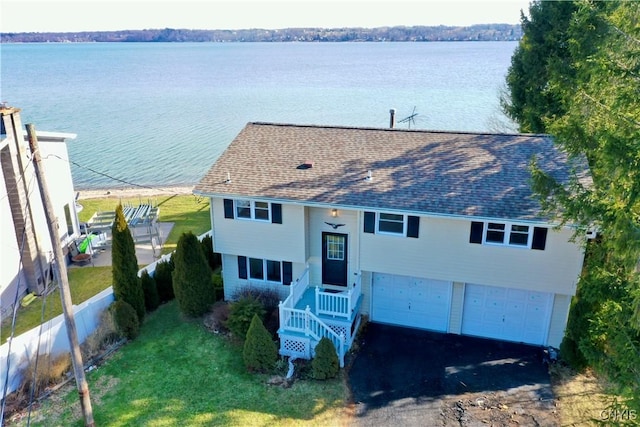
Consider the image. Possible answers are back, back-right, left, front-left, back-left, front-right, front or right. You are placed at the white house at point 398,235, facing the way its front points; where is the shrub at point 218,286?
right

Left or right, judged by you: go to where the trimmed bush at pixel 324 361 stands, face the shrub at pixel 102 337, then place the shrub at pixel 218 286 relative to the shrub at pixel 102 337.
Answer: right

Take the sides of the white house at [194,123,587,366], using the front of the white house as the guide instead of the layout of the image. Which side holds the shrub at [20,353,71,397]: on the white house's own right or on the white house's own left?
on the white house's own right

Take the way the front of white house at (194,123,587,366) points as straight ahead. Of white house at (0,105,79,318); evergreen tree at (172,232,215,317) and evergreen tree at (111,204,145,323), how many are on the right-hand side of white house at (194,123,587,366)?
3

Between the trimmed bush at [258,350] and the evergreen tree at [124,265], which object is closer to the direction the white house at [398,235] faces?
the trimmed bush

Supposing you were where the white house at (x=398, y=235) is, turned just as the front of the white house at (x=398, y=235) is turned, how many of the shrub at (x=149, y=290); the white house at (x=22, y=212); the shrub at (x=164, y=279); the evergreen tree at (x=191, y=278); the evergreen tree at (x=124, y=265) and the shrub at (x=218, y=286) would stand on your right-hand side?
6

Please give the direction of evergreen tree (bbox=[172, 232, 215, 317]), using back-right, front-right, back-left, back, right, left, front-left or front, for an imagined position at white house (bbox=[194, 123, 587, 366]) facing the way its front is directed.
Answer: right

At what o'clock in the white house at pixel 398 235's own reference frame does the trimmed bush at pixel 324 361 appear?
The trimmed bush is roughly at 1 o'clock from the white house.

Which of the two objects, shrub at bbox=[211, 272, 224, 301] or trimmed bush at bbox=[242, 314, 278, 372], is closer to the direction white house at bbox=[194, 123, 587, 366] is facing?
the trimmed bush

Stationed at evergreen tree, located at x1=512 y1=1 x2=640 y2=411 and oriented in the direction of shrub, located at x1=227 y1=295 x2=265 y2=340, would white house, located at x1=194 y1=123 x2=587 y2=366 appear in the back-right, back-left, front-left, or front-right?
front-right

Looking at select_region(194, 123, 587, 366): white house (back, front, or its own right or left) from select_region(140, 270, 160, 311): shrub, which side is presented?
right

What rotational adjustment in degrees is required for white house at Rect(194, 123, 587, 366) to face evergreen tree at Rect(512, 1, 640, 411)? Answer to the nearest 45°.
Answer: approximately 45° to its left

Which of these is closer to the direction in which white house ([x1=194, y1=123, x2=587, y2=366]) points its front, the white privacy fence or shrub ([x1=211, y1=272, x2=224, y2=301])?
the white privacy fence

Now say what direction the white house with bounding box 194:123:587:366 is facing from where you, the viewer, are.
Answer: facing the viewer

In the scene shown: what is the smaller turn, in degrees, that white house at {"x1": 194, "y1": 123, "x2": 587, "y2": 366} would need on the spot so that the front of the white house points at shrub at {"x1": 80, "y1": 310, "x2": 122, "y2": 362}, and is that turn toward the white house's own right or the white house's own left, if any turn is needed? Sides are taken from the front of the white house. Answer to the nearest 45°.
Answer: approximately 90° to the white house's own right
